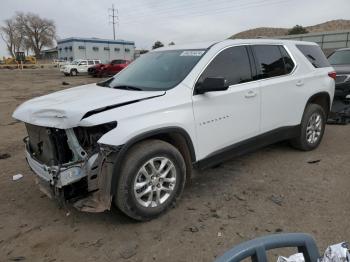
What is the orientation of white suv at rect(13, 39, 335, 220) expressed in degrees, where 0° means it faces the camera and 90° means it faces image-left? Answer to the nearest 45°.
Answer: approximately 45°

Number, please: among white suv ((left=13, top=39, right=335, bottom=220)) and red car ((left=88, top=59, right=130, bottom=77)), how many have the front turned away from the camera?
0

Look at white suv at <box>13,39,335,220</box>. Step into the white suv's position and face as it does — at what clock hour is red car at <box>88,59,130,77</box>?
The red car is roughly at 4 o'clock from the white suv.

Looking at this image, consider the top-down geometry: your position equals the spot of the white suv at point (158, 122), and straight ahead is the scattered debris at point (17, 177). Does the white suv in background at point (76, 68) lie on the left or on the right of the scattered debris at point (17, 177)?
right

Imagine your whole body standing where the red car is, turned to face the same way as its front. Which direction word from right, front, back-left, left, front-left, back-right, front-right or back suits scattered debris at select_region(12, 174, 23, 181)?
front-left

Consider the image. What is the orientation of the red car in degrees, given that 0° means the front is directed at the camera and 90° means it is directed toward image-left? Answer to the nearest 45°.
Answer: approximately 45°

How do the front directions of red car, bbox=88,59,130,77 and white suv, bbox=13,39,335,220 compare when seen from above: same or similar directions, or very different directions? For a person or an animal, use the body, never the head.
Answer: same or similar directions
